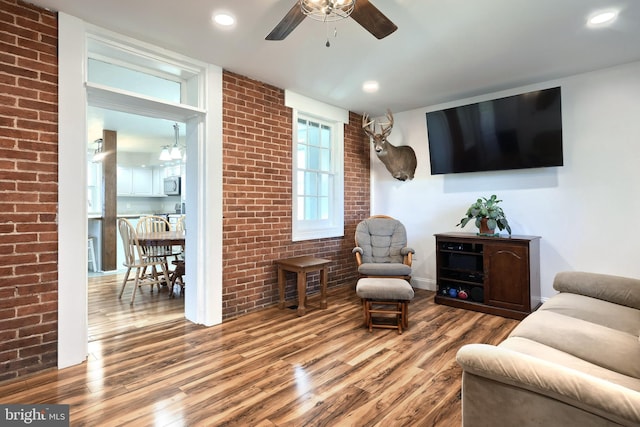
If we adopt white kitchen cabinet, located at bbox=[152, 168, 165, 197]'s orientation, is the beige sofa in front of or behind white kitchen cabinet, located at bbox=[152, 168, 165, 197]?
in front

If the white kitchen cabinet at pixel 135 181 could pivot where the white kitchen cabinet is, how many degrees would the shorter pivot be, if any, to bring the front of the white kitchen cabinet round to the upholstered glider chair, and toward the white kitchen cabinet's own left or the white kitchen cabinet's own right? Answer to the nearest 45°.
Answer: approximately 45° to the white kitchen cabinet's own left

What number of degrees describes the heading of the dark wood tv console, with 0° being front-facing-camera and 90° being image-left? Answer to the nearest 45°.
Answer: approximately 45°

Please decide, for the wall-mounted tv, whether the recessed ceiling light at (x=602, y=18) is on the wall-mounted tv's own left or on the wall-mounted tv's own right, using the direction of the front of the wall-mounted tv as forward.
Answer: on the wall-mounted tv's own left

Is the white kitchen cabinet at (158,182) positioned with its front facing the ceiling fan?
yes

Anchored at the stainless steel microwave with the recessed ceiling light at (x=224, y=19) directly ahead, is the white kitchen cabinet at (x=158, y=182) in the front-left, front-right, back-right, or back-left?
back-right

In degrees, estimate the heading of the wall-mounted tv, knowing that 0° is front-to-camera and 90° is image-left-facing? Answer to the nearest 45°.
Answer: approximately 45°

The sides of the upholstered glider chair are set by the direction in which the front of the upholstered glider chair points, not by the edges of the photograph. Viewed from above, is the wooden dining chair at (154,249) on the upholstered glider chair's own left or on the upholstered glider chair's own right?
on the upholstered glider chair's own right
